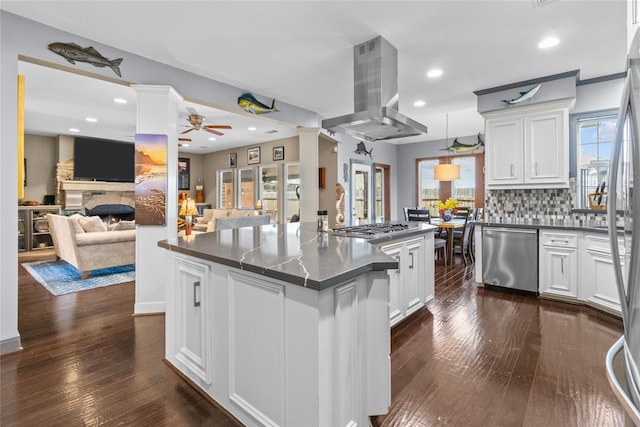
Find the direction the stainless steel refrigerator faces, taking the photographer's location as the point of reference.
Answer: facing to the left of the viewer

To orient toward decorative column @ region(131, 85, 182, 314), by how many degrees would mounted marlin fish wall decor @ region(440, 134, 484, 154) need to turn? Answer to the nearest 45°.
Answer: approximately 45° to its left

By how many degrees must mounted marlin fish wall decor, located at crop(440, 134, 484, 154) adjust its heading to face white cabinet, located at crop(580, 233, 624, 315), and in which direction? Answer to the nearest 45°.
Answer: approximately 90° to its left

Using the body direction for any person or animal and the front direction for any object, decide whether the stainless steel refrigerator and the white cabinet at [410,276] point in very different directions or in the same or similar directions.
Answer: very different directions

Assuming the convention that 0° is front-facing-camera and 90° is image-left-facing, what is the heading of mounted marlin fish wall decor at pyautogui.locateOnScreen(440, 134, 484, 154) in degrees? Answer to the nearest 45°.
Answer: approximately 90°

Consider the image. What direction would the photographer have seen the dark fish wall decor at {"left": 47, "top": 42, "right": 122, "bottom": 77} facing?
facing to the left of the viewer

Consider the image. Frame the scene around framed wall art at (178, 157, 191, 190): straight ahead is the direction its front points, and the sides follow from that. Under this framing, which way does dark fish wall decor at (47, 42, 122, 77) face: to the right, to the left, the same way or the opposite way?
to the right

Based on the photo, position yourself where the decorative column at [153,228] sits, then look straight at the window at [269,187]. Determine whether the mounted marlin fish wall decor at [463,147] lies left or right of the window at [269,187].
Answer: right
